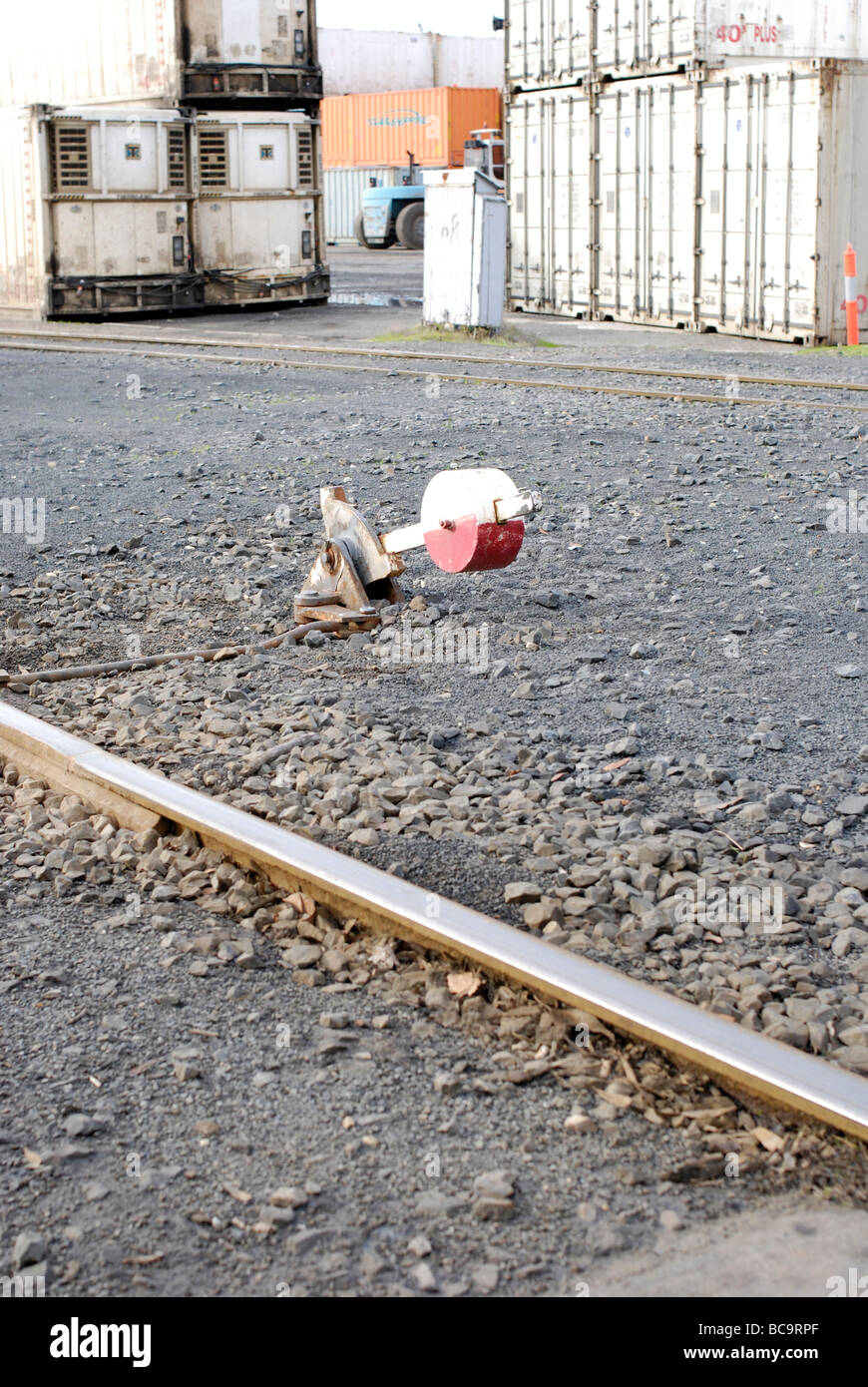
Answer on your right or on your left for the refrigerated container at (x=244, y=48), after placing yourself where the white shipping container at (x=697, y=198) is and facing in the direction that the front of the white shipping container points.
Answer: on your right

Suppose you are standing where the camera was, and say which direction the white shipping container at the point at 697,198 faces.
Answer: facing the viewer and to the left of the viewer

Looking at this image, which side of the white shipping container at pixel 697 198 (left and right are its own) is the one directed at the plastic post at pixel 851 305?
left

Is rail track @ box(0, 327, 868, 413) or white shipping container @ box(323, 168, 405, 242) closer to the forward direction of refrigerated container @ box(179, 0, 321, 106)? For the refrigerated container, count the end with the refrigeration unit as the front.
the rail track

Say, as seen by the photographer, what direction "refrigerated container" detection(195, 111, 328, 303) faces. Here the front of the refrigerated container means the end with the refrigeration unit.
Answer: facing the viewer

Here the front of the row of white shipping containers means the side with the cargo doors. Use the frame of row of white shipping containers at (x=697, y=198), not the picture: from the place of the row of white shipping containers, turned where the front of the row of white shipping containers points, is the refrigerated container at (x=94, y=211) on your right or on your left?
on your right

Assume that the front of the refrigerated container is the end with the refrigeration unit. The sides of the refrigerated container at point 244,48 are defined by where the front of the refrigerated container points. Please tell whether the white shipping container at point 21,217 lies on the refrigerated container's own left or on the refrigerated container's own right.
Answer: on the refrigerated container's own right

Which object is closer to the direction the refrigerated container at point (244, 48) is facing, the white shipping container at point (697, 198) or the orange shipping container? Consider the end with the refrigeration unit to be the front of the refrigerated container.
the white shipping container

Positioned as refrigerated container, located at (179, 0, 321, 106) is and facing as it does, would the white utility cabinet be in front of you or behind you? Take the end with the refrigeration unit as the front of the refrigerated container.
in front

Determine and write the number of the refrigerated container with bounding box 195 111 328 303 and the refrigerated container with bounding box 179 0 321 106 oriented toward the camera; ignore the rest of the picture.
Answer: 2
